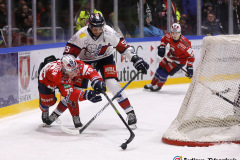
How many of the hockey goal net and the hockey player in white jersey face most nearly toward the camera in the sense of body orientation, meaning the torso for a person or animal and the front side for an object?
1

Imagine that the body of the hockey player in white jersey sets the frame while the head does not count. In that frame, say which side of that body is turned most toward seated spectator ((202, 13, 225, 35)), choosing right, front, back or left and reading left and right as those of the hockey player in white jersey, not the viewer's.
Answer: back

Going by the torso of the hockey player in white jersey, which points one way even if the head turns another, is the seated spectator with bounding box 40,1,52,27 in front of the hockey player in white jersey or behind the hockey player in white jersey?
behind

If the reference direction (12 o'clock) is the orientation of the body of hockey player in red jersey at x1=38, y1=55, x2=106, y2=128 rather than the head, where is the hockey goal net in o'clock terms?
The hockey goal net is roughly at 11 o'clock from the hockey player in red jersey.

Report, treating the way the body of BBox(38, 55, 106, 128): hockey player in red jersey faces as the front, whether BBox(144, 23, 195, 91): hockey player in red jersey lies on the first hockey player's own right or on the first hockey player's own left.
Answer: on the first hockey player's own left

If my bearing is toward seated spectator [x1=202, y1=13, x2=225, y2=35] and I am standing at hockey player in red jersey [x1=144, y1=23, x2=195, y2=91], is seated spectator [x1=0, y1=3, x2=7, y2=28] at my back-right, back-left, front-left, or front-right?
back-left

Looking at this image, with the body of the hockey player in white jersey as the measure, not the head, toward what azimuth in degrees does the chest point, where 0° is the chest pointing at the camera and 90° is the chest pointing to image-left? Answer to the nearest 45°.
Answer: approximately 0°

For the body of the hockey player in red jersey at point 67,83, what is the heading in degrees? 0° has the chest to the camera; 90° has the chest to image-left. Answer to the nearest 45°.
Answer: approximately 315°

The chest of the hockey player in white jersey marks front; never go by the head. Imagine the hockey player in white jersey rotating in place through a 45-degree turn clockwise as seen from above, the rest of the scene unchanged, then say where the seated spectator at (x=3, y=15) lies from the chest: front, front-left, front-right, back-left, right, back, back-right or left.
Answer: right
